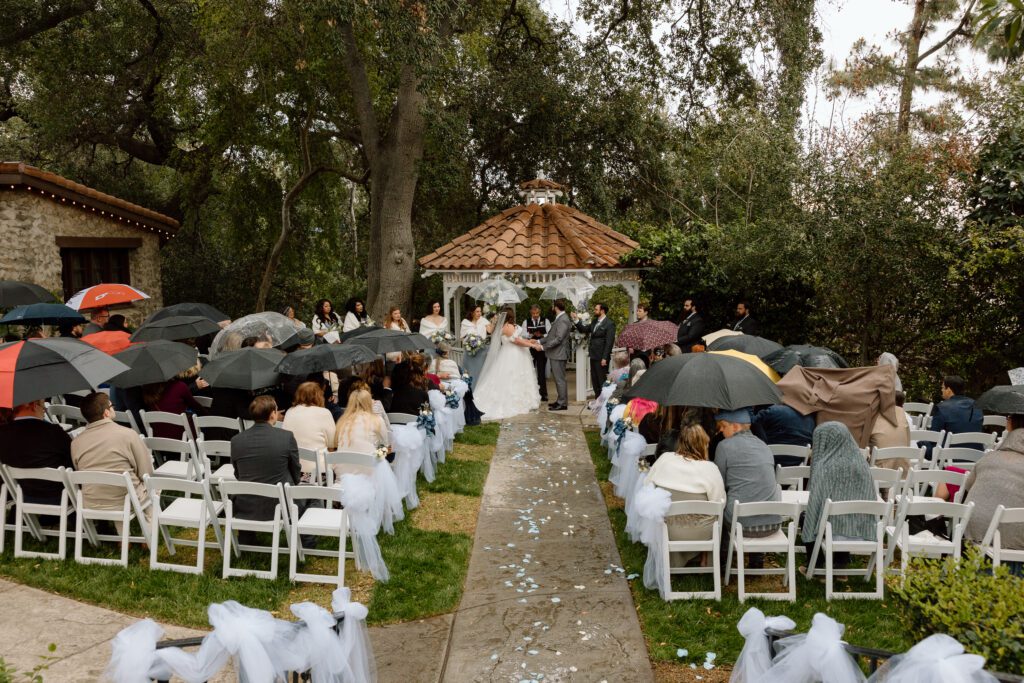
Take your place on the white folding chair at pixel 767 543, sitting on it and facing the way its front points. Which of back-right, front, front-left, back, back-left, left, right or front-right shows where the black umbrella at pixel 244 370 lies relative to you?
left

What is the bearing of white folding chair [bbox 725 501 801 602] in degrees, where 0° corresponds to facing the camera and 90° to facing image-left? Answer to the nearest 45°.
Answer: approximately 180°

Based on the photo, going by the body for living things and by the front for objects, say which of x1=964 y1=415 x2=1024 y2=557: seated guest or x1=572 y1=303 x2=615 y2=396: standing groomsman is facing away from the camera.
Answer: the seated guest

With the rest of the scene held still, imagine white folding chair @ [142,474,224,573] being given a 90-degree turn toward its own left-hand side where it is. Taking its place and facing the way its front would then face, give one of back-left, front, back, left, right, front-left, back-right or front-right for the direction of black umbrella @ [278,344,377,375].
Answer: right

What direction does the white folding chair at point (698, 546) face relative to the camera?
away from the camera

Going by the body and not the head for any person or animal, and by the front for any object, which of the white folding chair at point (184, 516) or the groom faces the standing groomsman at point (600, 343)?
the white folding chair

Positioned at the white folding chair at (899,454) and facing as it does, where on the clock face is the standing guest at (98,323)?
The standing guest is roughly at 9 o'clock from the white folding chair.

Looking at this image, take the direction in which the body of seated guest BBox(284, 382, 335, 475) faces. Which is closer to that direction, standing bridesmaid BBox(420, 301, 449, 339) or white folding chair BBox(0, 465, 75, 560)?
the standing bridesmaid

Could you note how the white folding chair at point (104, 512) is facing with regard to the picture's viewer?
facing away from the viewer and to the right of the viewer

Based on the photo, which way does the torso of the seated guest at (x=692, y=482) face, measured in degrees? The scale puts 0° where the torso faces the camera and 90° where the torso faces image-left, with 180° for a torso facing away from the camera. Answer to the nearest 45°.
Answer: approximately 180°

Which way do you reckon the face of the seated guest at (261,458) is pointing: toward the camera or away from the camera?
away from the camera

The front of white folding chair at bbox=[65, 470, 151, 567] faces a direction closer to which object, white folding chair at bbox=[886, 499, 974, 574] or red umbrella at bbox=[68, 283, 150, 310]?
the red umbrella

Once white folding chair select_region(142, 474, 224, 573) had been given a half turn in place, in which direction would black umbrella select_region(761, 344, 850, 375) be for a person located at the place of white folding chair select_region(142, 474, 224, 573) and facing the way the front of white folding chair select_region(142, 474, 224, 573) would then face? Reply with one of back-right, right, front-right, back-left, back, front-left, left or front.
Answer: back-left

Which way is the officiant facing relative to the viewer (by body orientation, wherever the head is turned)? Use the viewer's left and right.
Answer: facing the viewer

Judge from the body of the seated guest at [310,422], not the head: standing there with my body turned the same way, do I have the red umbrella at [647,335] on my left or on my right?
on my right

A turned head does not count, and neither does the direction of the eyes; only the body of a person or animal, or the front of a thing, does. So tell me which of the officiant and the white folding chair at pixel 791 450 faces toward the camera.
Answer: the officiant

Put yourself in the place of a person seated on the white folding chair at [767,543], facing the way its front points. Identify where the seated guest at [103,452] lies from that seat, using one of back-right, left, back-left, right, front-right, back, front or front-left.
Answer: left

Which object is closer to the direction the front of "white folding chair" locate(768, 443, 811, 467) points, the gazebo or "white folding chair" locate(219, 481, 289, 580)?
the gazebo

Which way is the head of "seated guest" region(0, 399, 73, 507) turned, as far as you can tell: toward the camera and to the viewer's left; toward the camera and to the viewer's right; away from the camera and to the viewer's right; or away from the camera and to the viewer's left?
away from the camera and to the viewer's right

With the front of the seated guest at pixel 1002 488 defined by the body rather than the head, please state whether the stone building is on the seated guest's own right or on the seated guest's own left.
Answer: on the seated guest's own left

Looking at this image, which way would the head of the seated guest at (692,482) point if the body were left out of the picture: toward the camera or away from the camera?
away from the camera
